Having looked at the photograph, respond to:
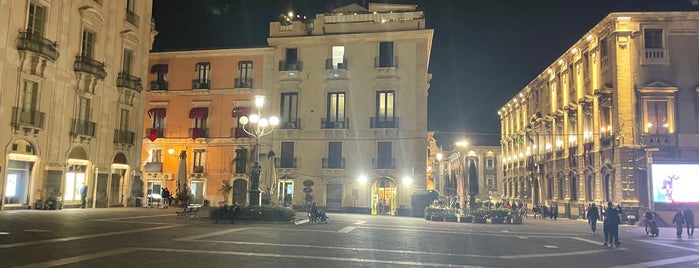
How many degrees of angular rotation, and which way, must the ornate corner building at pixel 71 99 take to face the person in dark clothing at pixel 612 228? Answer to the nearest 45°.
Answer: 0° — it already faces them

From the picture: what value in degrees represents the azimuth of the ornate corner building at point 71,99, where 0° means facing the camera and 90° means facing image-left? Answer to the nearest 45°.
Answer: approximately 315°

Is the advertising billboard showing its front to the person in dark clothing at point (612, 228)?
yes
